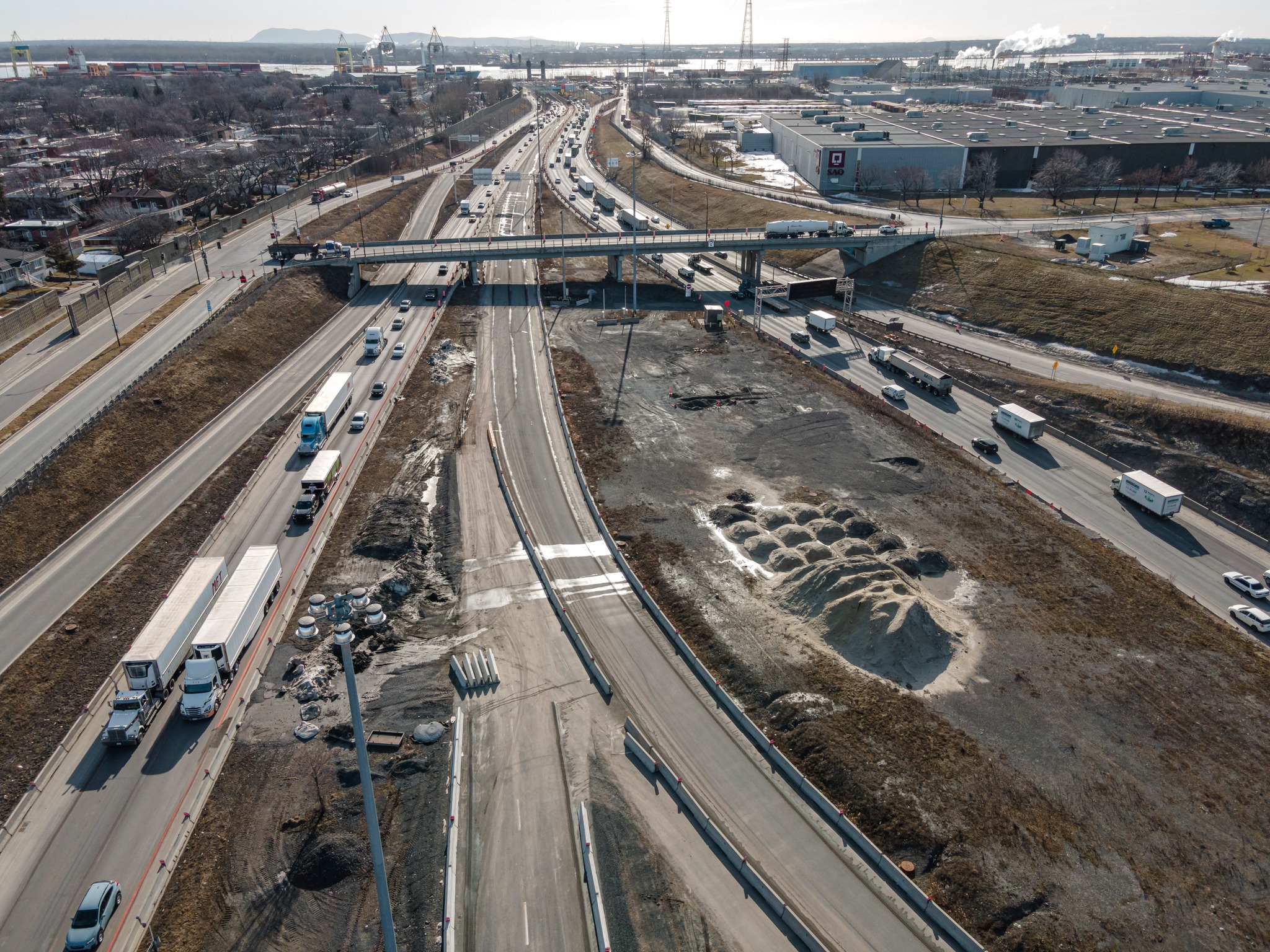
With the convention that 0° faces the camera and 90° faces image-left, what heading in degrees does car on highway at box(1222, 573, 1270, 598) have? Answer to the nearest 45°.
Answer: approximately 135°

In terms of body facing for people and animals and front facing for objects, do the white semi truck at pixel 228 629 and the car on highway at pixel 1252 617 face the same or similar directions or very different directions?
very different directions

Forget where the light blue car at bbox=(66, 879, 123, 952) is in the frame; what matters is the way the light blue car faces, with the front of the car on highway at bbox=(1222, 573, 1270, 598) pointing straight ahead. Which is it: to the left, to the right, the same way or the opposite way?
the opposite way

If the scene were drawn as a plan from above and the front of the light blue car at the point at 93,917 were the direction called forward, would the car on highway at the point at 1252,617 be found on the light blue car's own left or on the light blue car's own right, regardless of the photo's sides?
on the light blue car's own left

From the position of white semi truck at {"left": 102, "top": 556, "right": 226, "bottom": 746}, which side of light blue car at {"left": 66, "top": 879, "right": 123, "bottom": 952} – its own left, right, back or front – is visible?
back

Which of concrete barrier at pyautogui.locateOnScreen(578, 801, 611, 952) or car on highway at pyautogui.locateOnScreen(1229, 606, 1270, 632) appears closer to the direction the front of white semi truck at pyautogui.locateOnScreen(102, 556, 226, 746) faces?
the concrete barrier

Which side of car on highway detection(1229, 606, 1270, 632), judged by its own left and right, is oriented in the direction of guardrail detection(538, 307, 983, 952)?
left

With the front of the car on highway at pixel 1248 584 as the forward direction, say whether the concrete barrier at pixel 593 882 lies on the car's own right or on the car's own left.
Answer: on the car's own left

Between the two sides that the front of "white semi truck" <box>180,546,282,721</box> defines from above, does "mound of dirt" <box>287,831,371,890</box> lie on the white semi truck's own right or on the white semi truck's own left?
on the white semi truck's own left

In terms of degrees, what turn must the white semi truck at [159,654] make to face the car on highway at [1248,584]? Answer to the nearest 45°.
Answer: approximately 90° to its left

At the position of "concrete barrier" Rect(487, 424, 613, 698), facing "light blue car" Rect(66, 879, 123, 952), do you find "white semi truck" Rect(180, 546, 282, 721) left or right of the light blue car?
right

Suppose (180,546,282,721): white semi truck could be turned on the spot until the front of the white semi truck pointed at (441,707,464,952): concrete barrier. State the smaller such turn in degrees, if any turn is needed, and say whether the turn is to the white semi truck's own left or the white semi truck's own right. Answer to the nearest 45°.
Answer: approximately 45° to the white semi truck's own left

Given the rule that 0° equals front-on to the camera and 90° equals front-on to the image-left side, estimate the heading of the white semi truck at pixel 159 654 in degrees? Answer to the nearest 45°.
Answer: approximately 45°

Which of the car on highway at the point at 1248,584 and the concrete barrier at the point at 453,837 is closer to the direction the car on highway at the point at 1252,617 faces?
the car on highway
